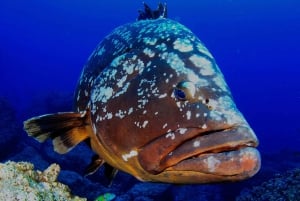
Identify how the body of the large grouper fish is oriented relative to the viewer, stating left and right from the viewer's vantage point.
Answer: facing the viewer and to the right of the viewer

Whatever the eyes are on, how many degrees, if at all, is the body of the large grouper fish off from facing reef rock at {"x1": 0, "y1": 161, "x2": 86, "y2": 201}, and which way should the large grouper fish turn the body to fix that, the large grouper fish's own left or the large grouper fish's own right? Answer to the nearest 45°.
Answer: approximately 135° to the large grouper fish's own right
